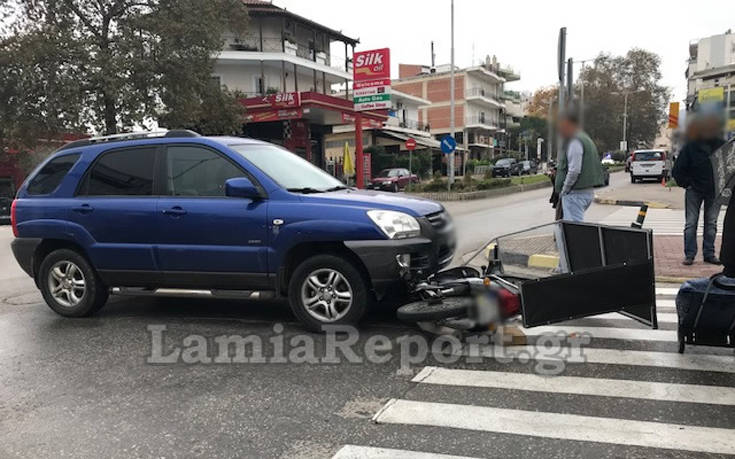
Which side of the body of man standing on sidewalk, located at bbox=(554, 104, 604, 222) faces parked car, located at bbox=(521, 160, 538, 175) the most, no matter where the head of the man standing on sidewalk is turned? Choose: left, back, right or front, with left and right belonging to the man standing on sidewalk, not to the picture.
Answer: right

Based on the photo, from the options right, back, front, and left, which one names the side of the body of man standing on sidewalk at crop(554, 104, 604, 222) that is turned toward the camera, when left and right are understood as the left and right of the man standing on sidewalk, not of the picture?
left

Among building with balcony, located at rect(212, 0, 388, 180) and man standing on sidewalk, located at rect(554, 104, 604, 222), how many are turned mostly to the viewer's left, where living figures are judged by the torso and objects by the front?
1

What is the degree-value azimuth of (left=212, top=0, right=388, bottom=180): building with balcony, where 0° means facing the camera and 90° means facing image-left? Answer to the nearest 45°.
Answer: approximately 315°

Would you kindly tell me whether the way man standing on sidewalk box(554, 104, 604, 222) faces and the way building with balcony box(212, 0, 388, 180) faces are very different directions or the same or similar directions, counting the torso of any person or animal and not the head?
very different directions

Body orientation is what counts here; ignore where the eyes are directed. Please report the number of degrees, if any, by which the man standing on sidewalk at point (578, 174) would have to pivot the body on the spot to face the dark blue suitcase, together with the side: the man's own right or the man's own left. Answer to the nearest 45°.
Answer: approximately 90° to the man's own left

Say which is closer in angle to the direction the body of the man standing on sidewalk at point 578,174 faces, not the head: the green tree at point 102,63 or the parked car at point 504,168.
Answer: the green tree

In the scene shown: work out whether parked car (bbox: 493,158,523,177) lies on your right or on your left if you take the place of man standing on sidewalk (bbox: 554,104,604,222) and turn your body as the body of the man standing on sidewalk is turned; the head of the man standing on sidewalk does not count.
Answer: on your right
